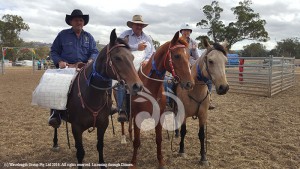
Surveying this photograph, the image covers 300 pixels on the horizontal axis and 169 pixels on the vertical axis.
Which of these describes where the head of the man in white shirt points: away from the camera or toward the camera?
toward the camera

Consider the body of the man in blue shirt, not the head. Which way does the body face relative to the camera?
toward the camera

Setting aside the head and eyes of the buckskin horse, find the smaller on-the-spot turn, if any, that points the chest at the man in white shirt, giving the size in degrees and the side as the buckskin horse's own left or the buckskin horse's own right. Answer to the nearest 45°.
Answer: approximately 135° to the buckskin horse's own right

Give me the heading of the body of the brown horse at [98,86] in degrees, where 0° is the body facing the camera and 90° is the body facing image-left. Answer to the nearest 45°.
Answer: approximately 315°

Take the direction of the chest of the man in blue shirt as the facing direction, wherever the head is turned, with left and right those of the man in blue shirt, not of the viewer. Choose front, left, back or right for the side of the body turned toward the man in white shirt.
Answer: left

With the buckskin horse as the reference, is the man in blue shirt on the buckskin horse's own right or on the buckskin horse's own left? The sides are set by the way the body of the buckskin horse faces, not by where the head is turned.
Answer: on the buckskin horse's own right

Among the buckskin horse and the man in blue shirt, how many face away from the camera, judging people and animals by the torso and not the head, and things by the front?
0

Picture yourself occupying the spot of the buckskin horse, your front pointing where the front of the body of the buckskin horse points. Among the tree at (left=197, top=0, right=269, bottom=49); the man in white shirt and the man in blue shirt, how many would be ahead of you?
0

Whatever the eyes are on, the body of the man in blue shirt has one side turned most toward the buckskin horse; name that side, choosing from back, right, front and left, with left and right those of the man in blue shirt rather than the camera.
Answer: left

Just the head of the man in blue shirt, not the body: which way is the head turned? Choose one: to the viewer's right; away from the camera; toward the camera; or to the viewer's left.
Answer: toward the camera

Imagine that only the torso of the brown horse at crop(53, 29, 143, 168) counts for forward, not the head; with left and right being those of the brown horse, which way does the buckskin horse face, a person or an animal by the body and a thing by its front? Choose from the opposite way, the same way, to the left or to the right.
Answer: the same way

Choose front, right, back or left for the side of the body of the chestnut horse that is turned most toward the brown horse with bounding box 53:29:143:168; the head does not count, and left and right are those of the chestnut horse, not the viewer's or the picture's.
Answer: right

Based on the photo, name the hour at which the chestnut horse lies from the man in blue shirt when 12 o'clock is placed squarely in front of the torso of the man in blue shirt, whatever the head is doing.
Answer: The chestnut horse is roughly at 10 o'clock from the man in blue shirt.

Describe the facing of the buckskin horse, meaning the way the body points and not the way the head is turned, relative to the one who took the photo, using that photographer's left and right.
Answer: facing the viewer and to the right of the viewer

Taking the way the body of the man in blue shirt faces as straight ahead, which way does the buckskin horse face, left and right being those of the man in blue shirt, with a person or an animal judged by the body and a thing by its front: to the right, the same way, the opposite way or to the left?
the same way

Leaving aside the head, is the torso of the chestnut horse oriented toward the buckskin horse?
no

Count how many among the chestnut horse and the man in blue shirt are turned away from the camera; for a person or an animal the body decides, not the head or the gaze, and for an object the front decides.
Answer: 0
